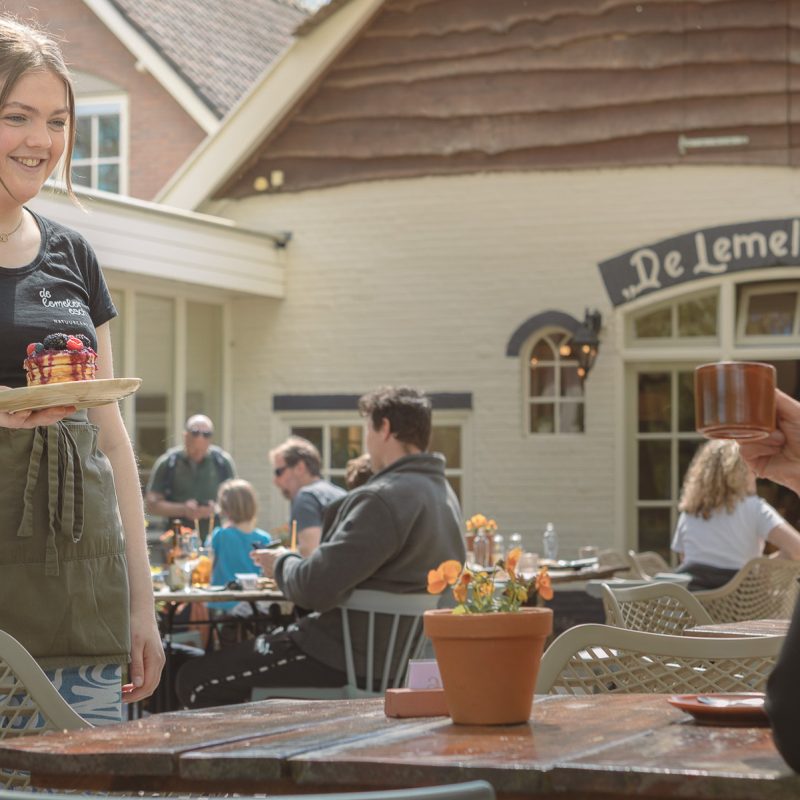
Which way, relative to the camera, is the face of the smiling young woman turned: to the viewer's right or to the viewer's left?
to the viewer's right

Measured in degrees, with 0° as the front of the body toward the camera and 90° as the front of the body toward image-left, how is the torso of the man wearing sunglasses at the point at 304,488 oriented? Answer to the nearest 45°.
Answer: approximately 90°

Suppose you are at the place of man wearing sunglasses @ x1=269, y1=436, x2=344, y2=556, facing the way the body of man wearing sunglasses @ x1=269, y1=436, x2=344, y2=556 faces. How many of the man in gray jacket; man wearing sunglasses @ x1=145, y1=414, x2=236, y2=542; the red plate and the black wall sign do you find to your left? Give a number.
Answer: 2

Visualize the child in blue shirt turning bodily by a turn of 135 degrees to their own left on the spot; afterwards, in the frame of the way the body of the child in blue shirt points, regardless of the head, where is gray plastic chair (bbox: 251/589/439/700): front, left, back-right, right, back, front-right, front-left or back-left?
front-left

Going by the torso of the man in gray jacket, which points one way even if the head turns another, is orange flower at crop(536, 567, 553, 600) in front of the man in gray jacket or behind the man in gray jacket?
behind

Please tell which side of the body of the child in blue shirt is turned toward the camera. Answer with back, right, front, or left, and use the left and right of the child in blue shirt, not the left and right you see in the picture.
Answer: back

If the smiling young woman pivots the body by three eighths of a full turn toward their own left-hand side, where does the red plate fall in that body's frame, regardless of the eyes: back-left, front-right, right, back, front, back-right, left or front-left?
right

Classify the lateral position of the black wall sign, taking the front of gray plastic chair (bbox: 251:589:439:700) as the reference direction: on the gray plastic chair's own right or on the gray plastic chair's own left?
on the gray plastic chair's own right

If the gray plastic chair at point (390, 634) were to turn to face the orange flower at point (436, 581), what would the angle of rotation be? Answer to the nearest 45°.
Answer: approximately 135° to its left

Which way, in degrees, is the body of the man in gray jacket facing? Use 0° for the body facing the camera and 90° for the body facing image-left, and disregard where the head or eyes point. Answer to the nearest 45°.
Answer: approximately 135°

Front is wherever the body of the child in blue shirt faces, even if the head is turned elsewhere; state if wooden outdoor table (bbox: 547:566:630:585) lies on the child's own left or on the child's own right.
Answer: on the child's own right

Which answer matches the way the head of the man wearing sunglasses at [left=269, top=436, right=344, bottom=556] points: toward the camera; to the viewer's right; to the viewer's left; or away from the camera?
to the viewer's left

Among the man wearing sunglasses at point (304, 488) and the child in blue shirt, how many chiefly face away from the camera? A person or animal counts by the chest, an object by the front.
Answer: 1
